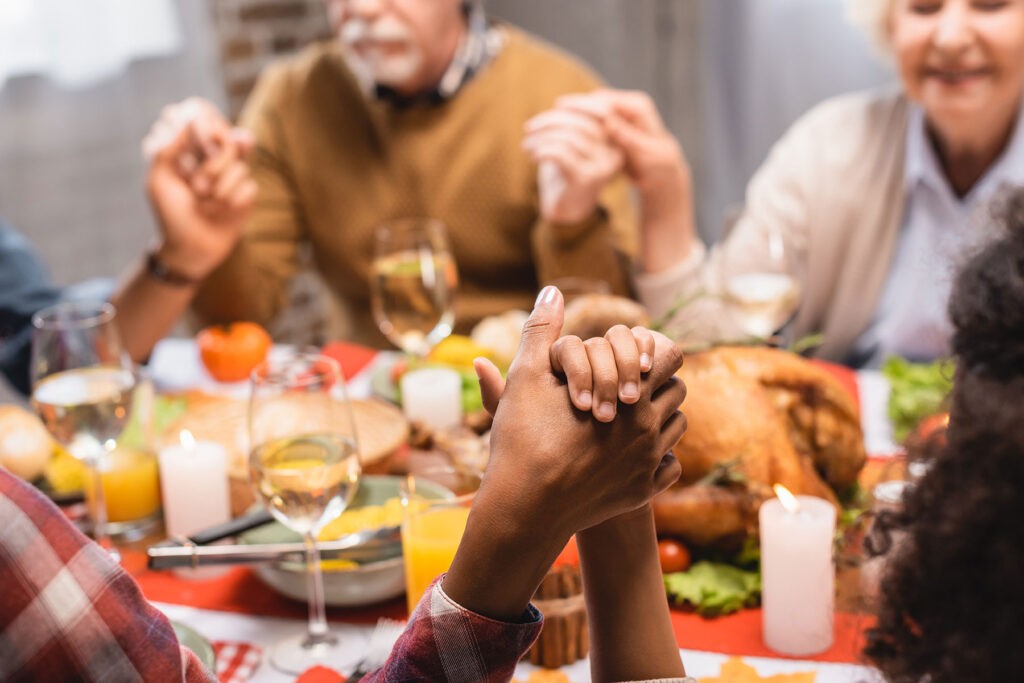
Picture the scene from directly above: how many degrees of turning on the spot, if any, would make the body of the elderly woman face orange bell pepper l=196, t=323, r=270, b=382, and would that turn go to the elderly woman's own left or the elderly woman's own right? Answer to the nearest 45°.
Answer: approximately 45° to the elderly woman's own right

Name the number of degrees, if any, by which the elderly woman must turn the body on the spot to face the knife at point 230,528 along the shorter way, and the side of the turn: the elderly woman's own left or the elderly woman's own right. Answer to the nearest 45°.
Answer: approximately 45° to the elderly woman's own right

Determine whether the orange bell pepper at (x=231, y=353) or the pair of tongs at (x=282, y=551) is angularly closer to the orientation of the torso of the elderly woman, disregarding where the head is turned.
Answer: the pair of tongs

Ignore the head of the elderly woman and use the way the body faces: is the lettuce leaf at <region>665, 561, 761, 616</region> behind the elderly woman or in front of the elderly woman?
in front

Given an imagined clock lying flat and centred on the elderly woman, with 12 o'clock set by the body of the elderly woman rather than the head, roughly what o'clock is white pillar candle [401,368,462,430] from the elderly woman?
The white pillar candle is roughly at 1 o'clock from the elderly woman.

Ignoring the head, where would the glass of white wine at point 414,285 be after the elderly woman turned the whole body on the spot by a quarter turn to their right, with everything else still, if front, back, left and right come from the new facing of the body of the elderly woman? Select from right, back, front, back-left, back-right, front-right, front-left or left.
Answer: front-left

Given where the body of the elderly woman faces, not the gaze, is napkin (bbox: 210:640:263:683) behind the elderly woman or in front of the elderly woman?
in front

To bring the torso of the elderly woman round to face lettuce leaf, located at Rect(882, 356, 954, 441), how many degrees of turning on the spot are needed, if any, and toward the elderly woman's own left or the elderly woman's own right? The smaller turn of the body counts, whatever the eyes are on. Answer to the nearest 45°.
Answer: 0° — they already face it

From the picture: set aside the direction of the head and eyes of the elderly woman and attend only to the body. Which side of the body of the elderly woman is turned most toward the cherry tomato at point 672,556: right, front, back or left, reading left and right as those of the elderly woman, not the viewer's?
front

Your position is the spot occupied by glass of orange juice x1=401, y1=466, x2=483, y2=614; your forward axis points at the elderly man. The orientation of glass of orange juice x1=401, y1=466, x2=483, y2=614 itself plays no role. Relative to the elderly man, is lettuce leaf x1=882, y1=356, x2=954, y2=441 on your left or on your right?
right

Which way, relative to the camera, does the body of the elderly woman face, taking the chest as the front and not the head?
toward the camera
